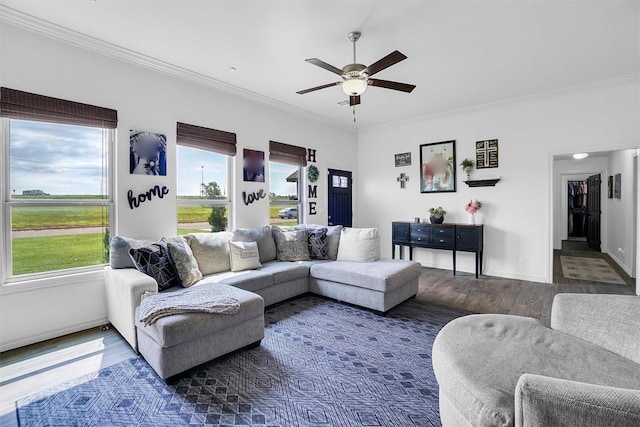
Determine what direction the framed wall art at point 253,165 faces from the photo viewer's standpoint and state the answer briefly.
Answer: facing the viewer and to the right of the viewer

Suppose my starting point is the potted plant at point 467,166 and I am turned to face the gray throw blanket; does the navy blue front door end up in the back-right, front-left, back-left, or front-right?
front-right

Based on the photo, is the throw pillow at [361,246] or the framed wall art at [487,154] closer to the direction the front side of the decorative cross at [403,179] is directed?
the throw pillow

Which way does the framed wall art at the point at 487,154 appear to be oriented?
toward the camera

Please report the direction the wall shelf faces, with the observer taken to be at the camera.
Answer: facing the viewer

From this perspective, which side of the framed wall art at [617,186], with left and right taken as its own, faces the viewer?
left

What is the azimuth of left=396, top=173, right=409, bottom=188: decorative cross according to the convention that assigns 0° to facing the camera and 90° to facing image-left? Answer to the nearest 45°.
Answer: approximately 0°

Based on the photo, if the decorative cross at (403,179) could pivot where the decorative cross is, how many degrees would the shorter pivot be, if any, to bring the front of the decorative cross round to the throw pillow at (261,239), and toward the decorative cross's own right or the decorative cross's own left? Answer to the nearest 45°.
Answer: approximately 45° to the decorative cross's own right

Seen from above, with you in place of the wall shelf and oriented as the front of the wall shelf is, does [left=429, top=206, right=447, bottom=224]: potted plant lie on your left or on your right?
on your right

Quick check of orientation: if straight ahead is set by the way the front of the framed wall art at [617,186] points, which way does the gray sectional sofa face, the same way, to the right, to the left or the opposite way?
the opposite way

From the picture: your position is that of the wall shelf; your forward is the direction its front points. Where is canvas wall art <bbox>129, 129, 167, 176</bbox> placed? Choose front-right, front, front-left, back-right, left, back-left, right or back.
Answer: front-right

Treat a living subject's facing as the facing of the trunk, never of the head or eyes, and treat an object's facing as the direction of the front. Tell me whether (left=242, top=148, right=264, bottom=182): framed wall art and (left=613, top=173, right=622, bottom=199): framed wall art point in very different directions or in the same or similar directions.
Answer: very different directions

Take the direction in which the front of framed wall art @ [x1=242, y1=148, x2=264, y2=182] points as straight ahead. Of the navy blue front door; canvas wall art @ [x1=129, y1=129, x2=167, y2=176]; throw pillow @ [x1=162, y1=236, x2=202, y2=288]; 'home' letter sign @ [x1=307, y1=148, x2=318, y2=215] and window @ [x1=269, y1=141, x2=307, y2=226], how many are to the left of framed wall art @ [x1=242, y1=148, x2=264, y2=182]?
3

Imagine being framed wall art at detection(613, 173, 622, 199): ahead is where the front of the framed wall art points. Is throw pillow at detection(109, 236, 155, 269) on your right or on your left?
on your left
